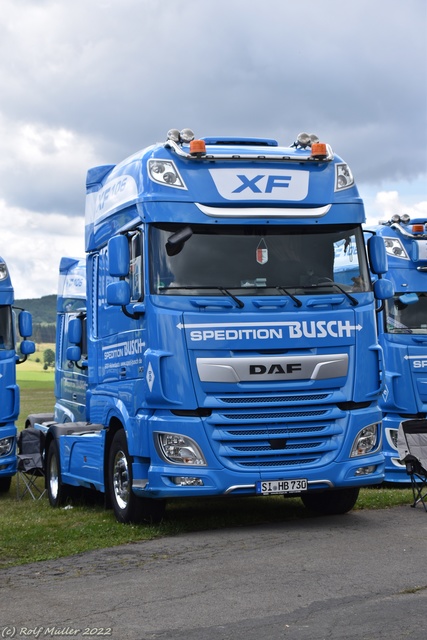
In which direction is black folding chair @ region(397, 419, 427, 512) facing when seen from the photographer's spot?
facing the viewer and to the right of the viewer

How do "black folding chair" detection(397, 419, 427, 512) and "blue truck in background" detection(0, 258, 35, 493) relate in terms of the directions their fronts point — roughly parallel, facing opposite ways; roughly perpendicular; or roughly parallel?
roughly parallel

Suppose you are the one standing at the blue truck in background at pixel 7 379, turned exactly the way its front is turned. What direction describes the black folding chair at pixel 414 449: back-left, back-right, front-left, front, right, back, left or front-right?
front-left

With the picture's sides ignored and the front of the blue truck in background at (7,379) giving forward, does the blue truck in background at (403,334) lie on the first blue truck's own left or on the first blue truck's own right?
on the first blue truck's own left

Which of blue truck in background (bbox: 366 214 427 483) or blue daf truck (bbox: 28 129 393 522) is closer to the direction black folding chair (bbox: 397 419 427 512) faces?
the blue daf truck

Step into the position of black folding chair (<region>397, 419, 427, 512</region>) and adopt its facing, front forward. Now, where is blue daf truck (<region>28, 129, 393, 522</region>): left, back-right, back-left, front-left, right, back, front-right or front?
right

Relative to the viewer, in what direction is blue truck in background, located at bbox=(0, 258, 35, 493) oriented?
toward the camera
